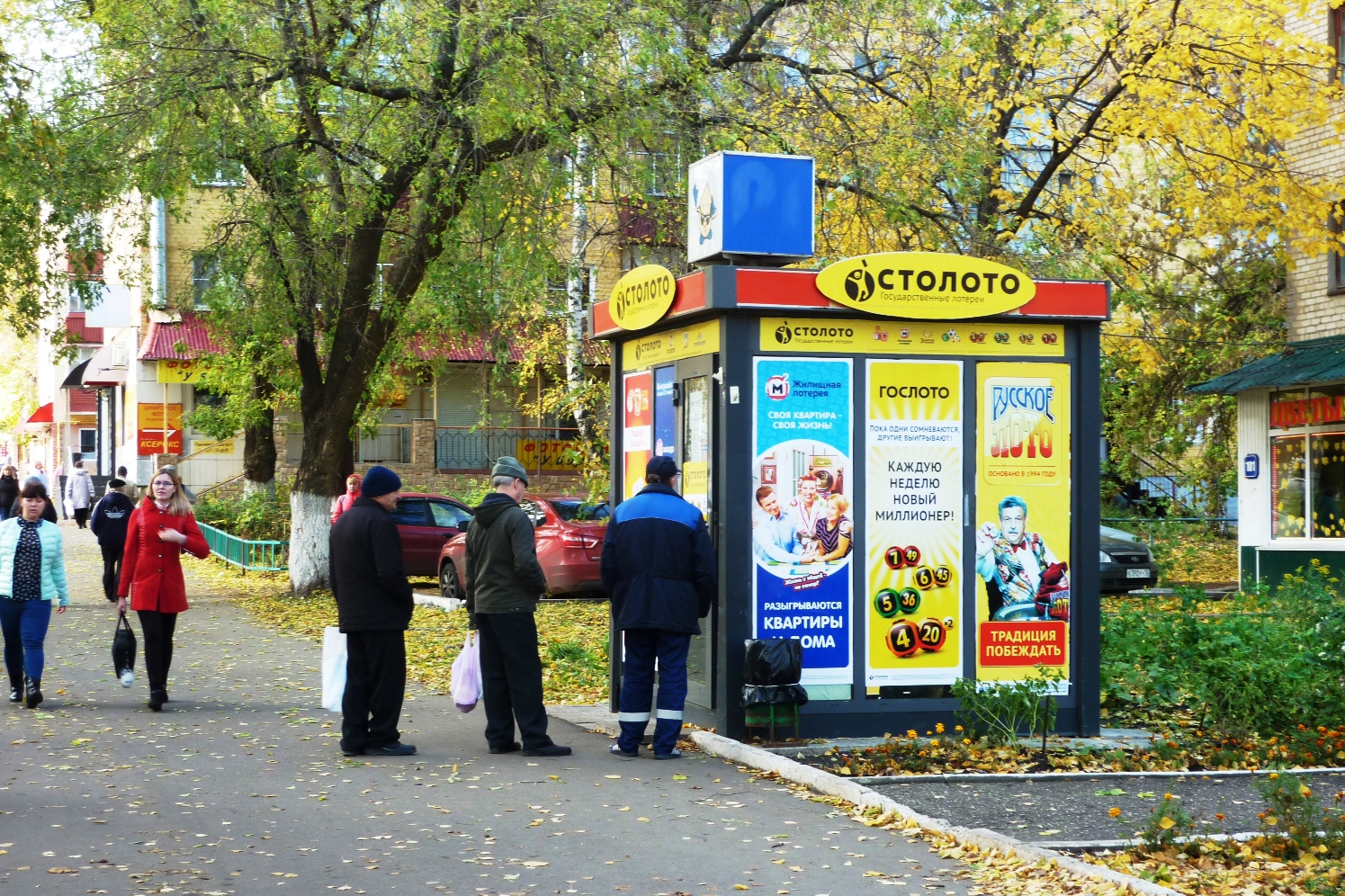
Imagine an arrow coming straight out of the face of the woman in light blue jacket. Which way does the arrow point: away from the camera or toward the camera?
toward the camera

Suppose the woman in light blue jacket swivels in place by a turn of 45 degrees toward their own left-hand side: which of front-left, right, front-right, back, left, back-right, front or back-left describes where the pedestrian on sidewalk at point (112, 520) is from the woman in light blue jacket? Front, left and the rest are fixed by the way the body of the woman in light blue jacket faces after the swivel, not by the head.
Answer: back-left

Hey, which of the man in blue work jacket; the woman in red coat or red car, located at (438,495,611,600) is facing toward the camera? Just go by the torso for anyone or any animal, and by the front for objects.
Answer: the woman in red coat

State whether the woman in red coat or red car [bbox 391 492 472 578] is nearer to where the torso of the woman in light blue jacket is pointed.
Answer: the woman in red coat

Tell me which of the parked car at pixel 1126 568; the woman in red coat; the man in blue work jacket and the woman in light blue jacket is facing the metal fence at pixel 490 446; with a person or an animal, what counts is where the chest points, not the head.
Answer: the man in blue work jacket

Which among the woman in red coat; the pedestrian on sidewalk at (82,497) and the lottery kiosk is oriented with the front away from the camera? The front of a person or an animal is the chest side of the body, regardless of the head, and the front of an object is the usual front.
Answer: the pedestrian on sidewalk

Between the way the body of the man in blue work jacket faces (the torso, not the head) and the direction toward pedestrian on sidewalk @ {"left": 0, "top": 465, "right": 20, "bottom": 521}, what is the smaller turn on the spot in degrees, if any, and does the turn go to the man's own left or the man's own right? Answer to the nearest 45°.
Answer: approximately 45° to the man's own left

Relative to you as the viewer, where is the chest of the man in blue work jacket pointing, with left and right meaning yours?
facing away from the viewer

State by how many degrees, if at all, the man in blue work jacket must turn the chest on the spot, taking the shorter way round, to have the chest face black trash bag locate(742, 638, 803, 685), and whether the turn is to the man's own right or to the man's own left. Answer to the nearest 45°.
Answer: approximately 90° to the man's own right

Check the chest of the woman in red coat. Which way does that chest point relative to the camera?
toward the camera

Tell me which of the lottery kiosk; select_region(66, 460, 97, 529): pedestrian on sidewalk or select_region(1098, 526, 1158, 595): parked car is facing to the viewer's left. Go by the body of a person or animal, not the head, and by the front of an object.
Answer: the lottery kiosk

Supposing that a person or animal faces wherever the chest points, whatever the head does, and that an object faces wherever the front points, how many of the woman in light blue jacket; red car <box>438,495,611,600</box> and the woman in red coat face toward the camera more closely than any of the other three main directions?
2

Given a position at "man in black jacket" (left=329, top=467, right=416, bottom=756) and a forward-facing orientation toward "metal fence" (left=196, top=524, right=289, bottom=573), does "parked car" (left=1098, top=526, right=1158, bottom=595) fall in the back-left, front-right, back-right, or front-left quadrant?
front-right

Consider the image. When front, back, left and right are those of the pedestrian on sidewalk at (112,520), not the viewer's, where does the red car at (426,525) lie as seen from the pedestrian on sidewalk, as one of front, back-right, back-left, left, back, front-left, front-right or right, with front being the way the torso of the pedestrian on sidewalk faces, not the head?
front-right

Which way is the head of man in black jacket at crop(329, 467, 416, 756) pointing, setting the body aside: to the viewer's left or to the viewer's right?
to the viewer's right

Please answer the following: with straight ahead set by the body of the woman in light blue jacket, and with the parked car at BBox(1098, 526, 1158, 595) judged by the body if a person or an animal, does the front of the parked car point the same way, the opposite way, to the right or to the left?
the same way

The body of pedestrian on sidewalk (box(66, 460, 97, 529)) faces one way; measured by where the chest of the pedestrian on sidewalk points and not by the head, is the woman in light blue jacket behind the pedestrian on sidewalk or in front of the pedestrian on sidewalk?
behind
